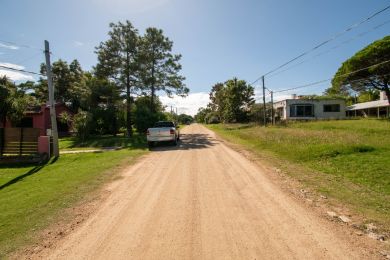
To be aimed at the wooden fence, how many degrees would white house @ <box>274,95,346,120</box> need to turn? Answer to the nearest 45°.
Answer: approximately 45° to its right

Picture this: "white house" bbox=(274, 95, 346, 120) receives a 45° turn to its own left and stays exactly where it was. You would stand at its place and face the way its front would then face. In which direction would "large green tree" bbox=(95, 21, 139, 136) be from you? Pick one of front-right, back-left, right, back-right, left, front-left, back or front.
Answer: right

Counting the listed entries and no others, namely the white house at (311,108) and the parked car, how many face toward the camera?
1

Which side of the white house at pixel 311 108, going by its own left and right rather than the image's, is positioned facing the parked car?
front

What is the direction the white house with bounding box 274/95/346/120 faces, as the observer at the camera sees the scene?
facing the viewer

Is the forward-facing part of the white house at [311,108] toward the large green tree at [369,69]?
no

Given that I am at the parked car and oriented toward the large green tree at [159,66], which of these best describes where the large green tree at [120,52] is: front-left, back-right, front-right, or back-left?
front-left
